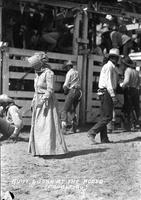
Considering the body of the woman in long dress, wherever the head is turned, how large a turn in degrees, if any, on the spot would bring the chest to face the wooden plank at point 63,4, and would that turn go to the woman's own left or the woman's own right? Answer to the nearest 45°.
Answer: approximately 135° to the woman's own right

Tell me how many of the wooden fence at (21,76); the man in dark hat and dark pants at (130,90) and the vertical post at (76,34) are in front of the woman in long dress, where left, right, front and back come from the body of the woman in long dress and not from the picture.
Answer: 0

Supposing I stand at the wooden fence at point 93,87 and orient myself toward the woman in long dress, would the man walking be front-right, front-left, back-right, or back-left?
front-left

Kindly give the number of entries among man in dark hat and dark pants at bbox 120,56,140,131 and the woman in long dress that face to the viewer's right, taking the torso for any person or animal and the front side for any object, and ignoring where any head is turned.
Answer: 0

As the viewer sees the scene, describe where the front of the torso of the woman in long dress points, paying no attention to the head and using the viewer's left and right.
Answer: facing the viewer and to the left of the viewer

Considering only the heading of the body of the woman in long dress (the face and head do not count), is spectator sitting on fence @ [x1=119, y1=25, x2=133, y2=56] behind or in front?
behind

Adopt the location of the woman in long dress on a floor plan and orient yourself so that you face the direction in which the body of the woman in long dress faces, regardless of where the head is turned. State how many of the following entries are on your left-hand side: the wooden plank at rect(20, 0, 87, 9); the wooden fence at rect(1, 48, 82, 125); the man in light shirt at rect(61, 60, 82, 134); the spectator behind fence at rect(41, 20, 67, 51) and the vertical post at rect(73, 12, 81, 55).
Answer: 0
